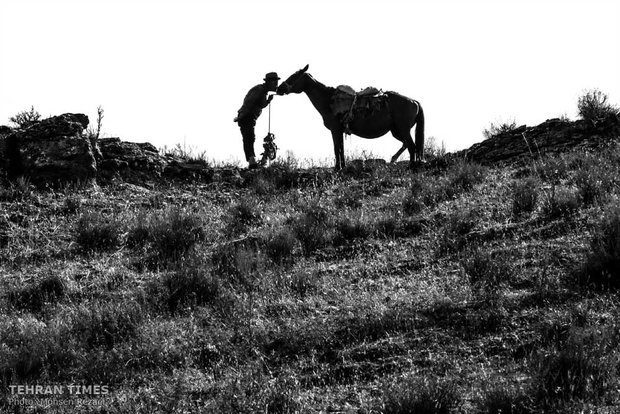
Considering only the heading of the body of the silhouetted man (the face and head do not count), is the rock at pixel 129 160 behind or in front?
behind

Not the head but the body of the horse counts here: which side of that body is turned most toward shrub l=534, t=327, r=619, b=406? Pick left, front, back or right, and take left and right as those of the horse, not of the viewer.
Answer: left

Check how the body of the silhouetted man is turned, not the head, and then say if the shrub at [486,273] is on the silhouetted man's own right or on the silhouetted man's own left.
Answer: on the silhouetted man's own right

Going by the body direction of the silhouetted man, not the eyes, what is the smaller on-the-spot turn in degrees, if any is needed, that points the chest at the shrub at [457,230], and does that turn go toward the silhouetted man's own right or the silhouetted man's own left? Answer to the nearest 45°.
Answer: approximately 45° to the silhouetted man's own right

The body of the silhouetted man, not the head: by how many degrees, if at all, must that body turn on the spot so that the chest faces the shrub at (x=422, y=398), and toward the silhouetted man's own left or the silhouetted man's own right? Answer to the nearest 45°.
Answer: approximately 90° to the silhouetted man's own right

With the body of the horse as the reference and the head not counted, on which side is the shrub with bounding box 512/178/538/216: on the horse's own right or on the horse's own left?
on the horse's own left

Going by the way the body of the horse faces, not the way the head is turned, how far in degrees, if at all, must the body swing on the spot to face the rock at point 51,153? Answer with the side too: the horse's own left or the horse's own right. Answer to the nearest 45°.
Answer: approximately 45° to the horse's own left

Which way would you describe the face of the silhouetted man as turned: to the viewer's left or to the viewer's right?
to the viewer's right

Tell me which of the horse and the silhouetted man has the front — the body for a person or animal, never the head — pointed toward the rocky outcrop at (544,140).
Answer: the silhouetted man

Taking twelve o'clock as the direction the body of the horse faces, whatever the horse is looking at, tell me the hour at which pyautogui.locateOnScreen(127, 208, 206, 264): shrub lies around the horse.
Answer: The shrub is roughly at 10 o'clock from the horse.

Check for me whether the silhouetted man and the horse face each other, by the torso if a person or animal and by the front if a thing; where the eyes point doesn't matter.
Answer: yes

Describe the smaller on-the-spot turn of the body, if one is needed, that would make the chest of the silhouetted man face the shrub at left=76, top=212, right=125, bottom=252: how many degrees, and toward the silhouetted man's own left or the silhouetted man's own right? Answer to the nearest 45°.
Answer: approximately 135° to the silhouetted man's own right

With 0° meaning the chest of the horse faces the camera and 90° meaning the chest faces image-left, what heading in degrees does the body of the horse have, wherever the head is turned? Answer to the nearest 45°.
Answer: approximately 90°

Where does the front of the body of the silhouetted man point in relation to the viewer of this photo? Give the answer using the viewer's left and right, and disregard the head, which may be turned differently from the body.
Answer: facing to the right of the viewer

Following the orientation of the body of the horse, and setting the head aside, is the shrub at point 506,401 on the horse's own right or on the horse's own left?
on the horse's own left

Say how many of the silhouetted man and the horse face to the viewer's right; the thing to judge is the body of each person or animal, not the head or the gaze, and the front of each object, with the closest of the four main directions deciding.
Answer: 1
